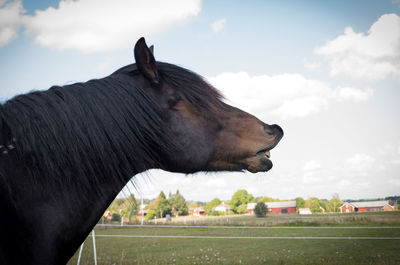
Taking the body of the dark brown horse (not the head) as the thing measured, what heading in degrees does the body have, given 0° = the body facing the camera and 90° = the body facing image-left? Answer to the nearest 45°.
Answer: approximately 270°

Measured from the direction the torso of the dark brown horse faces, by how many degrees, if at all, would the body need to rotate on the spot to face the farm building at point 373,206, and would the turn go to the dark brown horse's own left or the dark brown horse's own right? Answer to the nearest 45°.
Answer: approximately 45° to the dark brown horse's own left

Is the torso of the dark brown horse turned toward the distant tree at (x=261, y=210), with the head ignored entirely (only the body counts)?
no
